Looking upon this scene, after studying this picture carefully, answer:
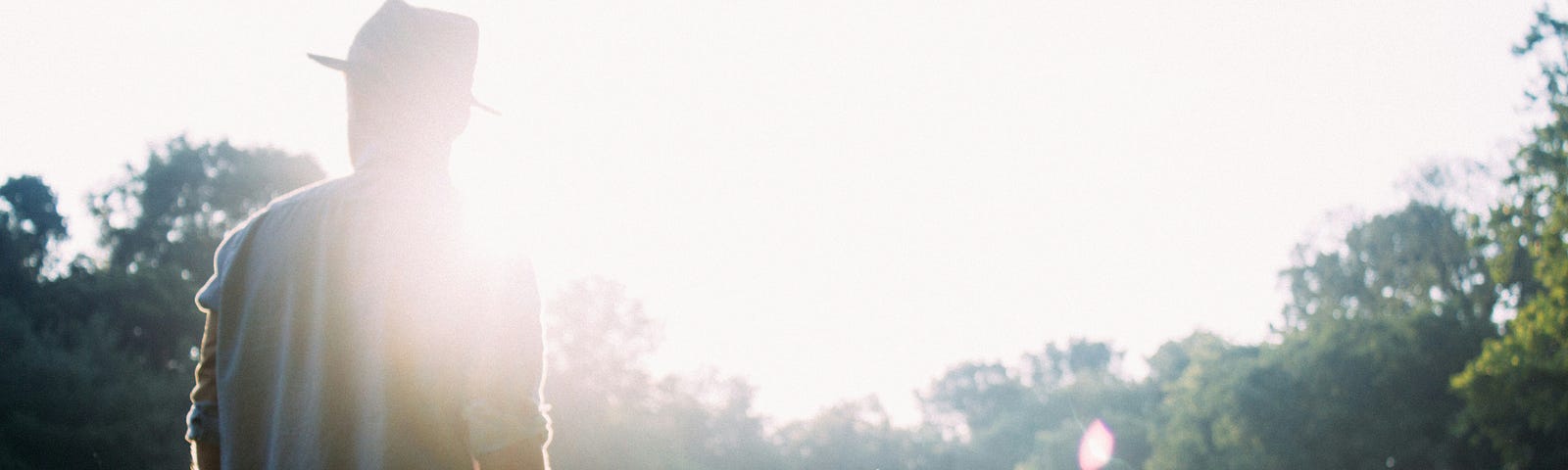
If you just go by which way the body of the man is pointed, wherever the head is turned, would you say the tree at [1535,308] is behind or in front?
in front

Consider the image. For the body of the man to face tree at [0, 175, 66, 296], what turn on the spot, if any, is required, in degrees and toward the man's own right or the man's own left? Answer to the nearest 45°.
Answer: approximately 45° to the man's own left

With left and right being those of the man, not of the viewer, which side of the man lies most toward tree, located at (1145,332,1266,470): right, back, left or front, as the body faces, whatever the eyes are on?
front

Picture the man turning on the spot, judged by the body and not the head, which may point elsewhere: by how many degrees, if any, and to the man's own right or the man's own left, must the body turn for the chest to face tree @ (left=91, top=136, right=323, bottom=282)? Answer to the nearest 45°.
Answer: approximately 45° to the man's own left

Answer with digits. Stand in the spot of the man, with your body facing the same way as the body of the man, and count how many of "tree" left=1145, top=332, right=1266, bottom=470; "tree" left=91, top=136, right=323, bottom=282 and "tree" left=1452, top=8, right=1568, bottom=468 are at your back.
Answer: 0

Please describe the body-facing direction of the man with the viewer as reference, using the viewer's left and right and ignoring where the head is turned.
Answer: facing away from the viewer and to the right of the viewer
